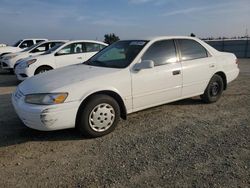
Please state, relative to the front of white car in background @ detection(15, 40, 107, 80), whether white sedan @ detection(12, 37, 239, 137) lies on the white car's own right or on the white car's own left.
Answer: on the white car's own left

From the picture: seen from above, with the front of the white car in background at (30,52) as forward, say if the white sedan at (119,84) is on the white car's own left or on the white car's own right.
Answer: on the white car's own left

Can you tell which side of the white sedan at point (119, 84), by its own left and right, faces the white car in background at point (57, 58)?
right

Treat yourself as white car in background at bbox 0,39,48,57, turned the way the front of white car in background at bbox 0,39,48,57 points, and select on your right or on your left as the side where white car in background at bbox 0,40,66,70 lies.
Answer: on your left

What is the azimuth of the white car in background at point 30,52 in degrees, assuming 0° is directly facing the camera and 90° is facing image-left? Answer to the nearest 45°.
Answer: approximately 45°

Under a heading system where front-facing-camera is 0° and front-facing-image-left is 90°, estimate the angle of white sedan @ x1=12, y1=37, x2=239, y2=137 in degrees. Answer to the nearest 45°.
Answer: approximately 45°
